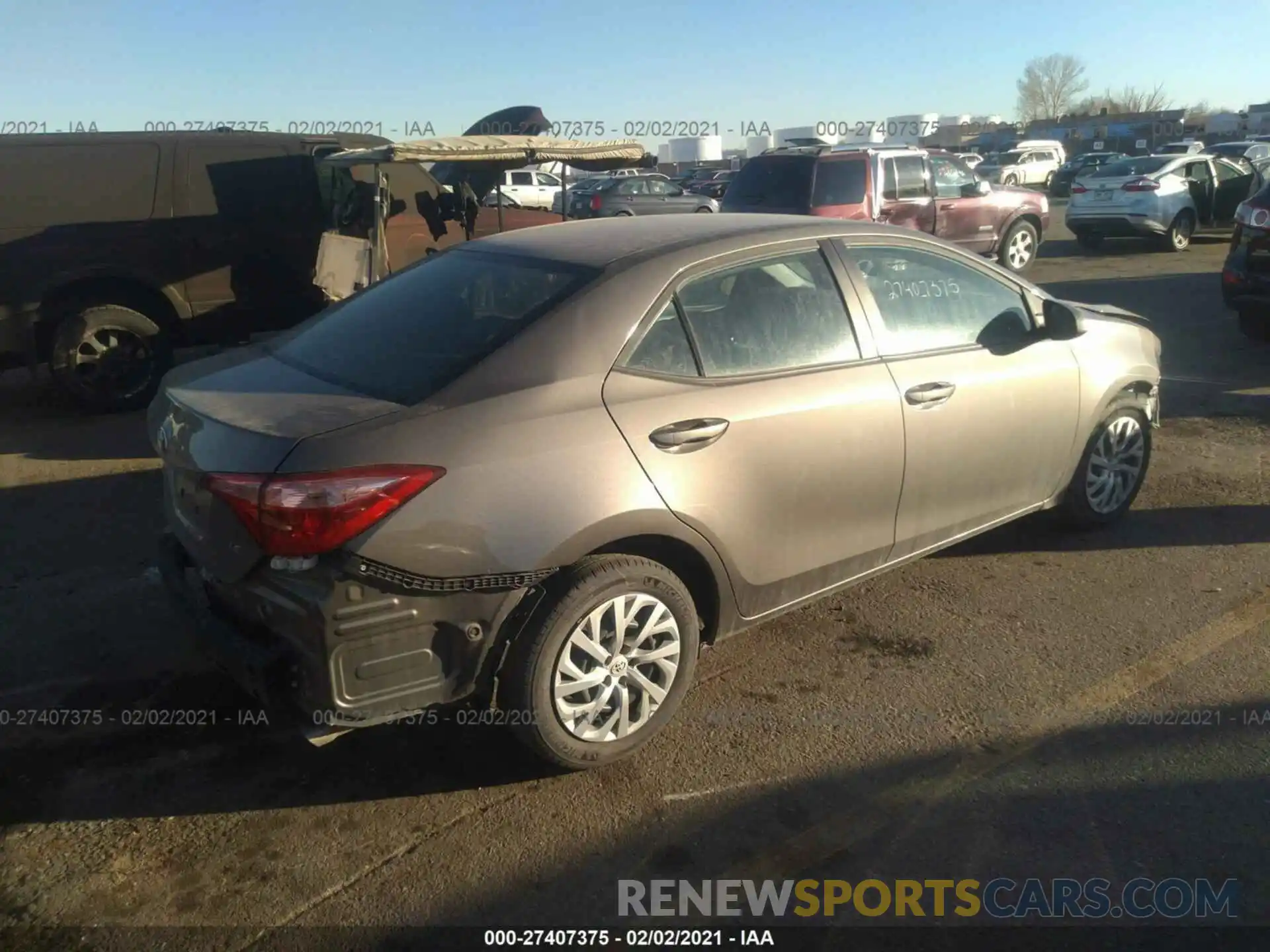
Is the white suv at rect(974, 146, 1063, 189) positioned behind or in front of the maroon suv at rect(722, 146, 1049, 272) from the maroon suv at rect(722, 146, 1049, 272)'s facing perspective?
in front

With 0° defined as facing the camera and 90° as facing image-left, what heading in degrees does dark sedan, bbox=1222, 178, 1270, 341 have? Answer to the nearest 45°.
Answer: approximately 225°

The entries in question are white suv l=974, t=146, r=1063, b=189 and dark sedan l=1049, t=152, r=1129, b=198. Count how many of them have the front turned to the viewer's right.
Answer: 0

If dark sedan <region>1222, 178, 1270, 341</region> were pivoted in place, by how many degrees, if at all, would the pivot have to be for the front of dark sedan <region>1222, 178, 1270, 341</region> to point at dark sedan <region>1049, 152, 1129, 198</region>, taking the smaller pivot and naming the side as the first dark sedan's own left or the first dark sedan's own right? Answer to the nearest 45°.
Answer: approximately 45° to the first dark sedan's own left

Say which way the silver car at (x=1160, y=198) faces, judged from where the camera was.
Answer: facing away from the viewer and to the right of the viewer

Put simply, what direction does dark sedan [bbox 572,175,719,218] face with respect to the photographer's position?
facing away from the viewer and to the right of the viewer

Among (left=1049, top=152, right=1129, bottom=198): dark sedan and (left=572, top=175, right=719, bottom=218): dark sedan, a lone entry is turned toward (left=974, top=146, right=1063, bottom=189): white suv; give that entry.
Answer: (left=572, top=175, right=719, bottom=218): dark sedan

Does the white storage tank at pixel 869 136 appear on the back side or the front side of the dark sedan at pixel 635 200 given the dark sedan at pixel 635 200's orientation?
on the front side

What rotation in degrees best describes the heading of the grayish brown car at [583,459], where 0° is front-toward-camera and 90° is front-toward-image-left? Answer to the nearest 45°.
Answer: approximately 225°

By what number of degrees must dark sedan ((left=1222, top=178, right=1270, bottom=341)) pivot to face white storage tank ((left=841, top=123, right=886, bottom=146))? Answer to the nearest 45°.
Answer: approximately 90° to its left

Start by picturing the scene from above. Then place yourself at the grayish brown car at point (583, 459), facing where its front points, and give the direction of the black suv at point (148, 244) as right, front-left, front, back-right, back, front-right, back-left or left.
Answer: left

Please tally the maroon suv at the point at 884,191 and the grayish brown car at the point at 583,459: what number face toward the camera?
0
